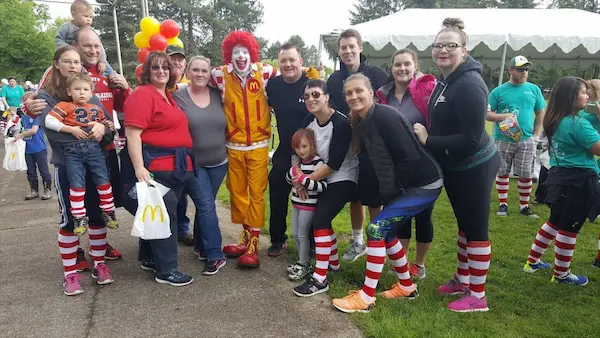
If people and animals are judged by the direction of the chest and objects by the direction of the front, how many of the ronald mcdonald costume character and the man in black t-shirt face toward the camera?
2

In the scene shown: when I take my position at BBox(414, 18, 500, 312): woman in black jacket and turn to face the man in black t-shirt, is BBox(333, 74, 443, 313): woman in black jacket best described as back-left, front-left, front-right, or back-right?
front-left

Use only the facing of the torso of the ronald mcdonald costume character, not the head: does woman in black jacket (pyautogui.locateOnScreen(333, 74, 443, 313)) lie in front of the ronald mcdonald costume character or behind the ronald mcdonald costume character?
in front

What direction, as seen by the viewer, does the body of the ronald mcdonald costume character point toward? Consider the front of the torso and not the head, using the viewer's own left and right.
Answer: facing the viewer

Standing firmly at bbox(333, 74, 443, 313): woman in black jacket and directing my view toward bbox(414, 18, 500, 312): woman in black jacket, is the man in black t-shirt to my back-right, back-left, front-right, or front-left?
back-left

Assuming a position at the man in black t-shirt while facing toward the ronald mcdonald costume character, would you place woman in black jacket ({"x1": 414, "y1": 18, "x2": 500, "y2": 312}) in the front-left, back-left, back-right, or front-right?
back-left

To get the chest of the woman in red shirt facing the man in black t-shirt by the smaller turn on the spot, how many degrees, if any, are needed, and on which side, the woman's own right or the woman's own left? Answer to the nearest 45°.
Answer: approximately 45° to the woman's own left

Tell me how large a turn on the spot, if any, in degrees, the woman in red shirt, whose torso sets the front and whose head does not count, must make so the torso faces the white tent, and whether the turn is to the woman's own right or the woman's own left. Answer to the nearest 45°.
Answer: approximately 90° to the woman's own left

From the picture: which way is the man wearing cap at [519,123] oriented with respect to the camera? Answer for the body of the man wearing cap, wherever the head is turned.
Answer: toward the camera
